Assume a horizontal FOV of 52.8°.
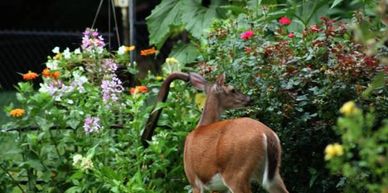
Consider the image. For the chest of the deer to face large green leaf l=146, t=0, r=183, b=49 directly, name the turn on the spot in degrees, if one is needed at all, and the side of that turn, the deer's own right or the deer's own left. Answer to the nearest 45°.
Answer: approximately 45° to the deer's own right

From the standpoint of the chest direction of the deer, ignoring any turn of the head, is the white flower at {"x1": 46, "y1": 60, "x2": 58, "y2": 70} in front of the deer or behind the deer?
in front

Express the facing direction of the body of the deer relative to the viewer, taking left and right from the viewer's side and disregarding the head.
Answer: facing away from the viewer and to the left of the viewer

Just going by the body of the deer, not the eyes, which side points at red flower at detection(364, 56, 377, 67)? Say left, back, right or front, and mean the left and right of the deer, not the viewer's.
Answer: right

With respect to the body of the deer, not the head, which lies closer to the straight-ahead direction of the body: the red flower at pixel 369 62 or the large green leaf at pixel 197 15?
the large green leaf

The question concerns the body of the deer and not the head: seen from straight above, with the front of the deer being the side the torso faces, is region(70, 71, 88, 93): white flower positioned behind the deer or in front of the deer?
in front
